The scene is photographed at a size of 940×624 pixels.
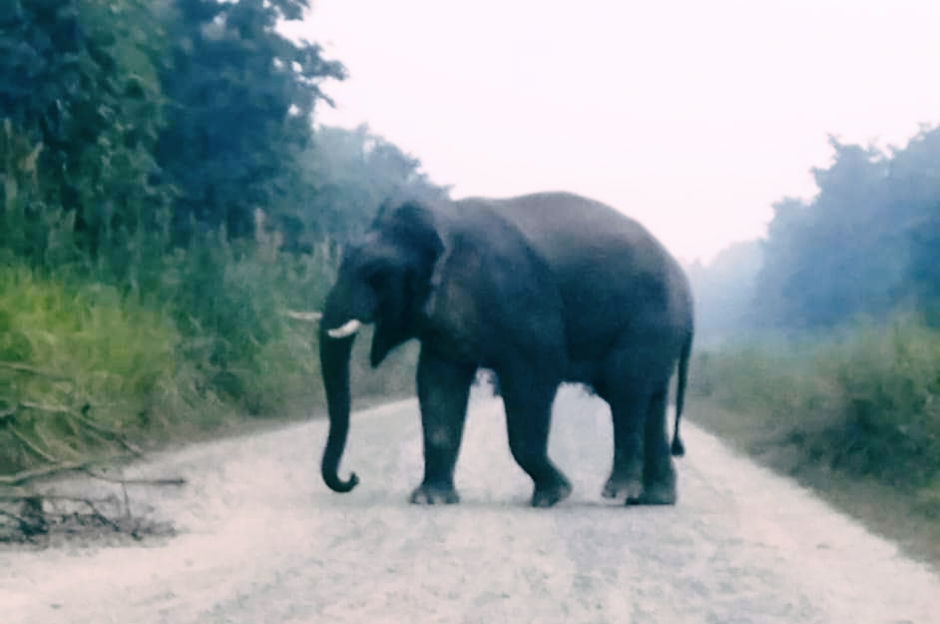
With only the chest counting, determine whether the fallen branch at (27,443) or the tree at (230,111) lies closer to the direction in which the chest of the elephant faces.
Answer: the fallen branch

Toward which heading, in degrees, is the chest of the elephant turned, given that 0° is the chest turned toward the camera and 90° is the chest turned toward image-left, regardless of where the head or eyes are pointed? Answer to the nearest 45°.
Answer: approximately 90°

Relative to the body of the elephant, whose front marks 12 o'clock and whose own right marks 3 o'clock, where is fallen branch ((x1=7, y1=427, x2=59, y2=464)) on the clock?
The fallen branch is roughly at 12 o'clock from the elephant.

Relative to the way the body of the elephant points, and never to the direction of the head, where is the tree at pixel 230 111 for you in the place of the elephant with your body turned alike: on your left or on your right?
on your right
